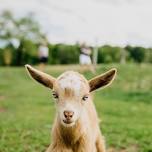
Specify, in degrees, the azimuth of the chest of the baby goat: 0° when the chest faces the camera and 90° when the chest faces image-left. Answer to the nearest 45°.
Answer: approximately 0°

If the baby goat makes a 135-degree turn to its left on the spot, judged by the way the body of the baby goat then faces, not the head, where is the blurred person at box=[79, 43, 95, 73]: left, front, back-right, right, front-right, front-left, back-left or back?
front-left
